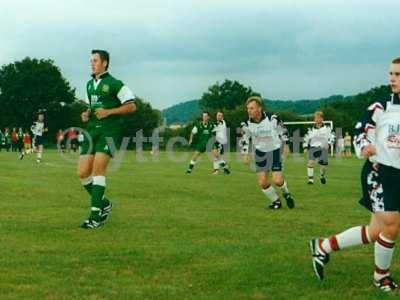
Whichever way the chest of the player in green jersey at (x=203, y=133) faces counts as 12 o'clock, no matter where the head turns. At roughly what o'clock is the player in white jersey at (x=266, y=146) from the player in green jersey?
The player in white jersey is roughly at 12 o'clock from the player in green jersey.

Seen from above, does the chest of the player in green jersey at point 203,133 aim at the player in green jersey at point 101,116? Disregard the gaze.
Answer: yes

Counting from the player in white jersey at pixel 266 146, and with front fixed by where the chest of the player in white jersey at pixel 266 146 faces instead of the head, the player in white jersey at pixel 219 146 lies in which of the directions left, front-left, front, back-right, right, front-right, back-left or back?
back-right

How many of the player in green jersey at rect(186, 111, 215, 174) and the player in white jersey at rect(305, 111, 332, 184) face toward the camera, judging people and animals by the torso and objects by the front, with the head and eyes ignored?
2

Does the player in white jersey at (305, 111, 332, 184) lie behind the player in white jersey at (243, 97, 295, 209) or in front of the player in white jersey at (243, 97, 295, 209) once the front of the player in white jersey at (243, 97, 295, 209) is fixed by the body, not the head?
behind

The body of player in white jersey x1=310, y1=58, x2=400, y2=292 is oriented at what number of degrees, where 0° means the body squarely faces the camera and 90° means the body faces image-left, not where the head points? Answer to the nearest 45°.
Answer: approximately 315°

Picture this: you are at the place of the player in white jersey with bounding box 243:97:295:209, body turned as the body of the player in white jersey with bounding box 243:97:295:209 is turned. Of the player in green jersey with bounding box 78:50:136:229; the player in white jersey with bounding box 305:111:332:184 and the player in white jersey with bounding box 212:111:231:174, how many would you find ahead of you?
1

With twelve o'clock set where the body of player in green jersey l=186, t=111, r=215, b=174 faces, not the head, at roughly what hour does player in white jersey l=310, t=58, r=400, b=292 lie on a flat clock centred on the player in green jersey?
The player in white jersey is roughly at 12 o'clock from the player in green jersey.

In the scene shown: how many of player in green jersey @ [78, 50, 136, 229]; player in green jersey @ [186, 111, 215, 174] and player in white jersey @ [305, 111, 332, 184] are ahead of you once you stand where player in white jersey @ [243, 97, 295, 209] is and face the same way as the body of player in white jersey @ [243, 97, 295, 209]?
1

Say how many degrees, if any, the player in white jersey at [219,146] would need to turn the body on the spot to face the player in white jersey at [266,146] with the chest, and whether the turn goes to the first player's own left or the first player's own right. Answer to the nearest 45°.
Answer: approximately 45° to the first player's own left
